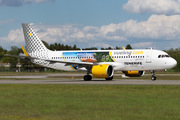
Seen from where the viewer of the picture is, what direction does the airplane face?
facing the viewer and to the right of the viewer
